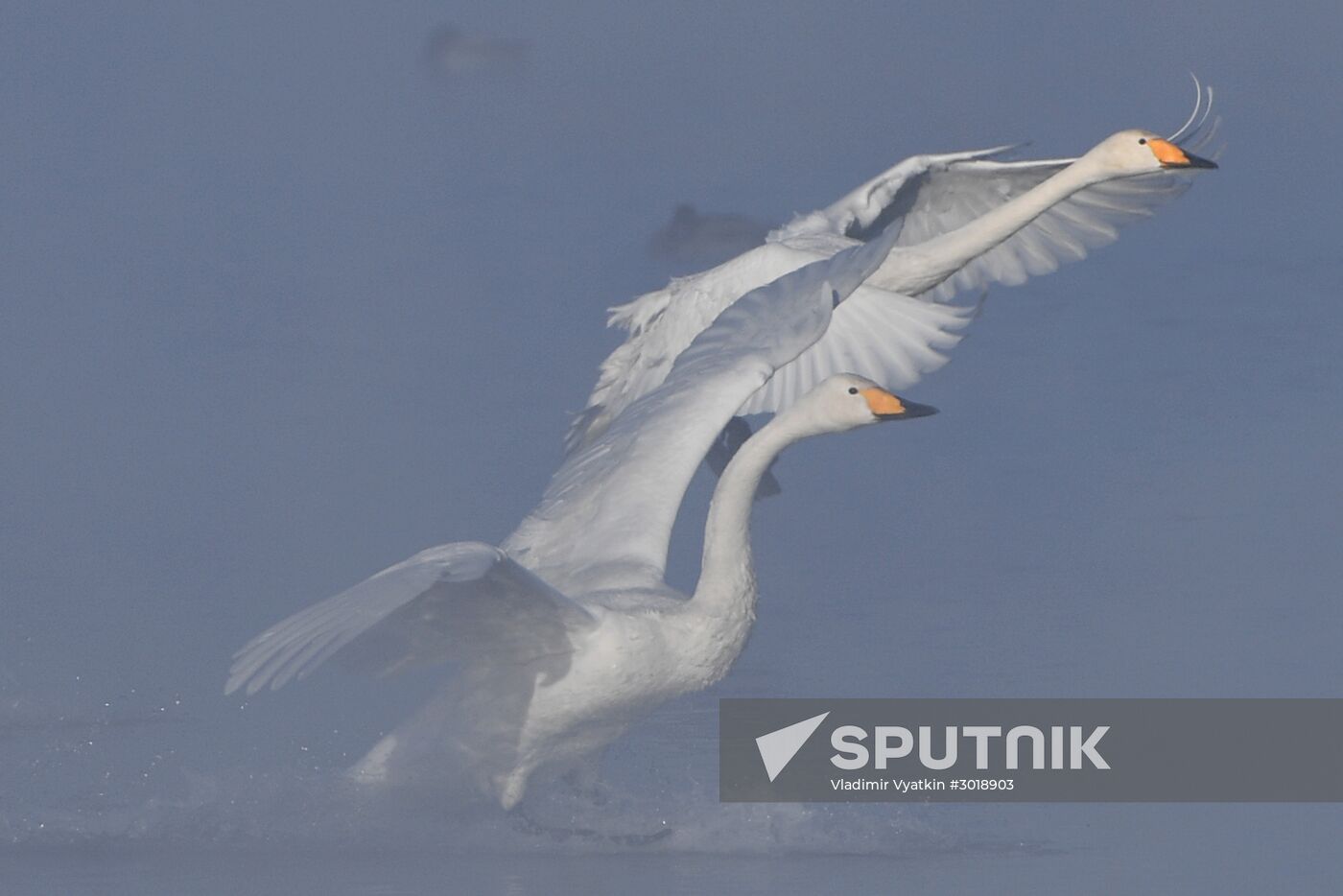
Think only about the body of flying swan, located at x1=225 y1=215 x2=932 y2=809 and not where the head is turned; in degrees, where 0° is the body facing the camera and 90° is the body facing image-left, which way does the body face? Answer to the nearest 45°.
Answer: approximately 270°

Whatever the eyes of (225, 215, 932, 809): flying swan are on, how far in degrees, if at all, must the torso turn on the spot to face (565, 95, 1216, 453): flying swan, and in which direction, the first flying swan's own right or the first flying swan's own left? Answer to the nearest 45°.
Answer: approximately 45° to the first flying swan's own left
